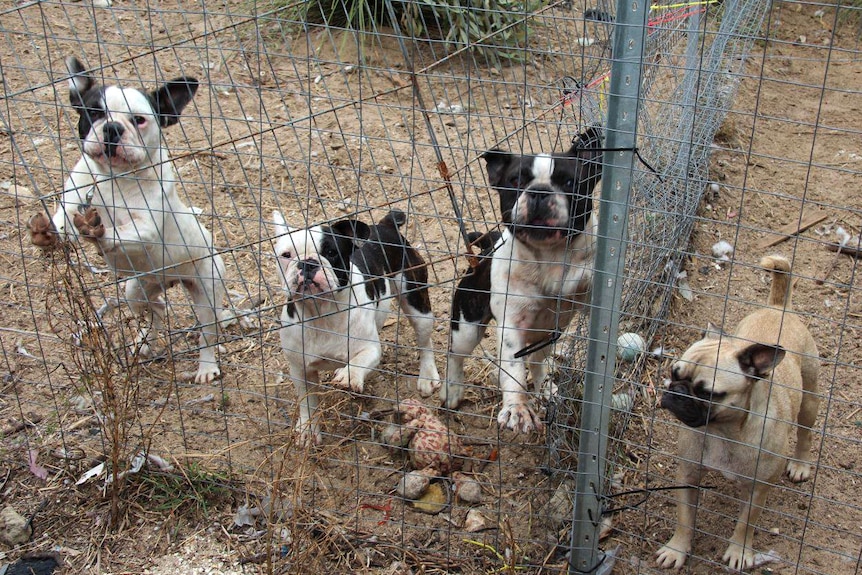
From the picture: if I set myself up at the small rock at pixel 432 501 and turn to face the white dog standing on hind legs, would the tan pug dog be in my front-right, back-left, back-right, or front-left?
back-right

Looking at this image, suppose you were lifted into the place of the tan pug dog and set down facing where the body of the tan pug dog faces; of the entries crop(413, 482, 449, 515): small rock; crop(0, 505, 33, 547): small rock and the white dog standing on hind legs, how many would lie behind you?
0

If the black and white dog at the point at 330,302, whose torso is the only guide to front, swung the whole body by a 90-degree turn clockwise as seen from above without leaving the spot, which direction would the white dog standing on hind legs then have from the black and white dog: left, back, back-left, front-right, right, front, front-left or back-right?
front

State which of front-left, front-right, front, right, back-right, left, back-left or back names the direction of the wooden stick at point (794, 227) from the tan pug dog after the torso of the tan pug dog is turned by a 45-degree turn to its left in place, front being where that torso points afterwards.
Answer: back

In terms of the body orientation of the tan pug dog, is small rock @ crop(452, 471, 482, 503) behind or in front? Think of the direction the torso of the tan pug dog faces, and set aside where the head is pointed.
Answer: in front

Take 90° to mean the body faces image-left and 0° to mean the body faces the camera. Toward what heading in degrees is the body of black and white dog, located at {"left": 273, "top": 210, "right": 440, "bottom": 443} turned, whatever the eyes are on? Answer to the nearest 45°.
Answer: approximately 45°

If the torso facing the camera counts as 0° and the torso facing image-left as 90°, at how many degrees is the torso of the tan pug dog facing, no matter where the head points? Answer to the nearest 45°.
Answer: approximately 45°

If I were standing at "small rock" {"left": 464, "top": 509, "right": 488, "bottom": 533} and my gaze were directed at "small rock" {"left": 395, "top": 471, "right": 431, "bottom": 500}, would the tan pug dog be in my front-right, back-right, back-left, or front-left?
back-right

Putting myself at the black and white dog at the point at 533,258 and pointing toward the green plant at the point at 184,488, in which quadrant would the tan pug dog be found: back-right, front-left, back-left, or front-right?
back-left

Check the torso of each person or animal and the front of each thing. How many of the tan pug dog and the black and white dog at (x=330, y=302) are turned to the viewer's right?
0
